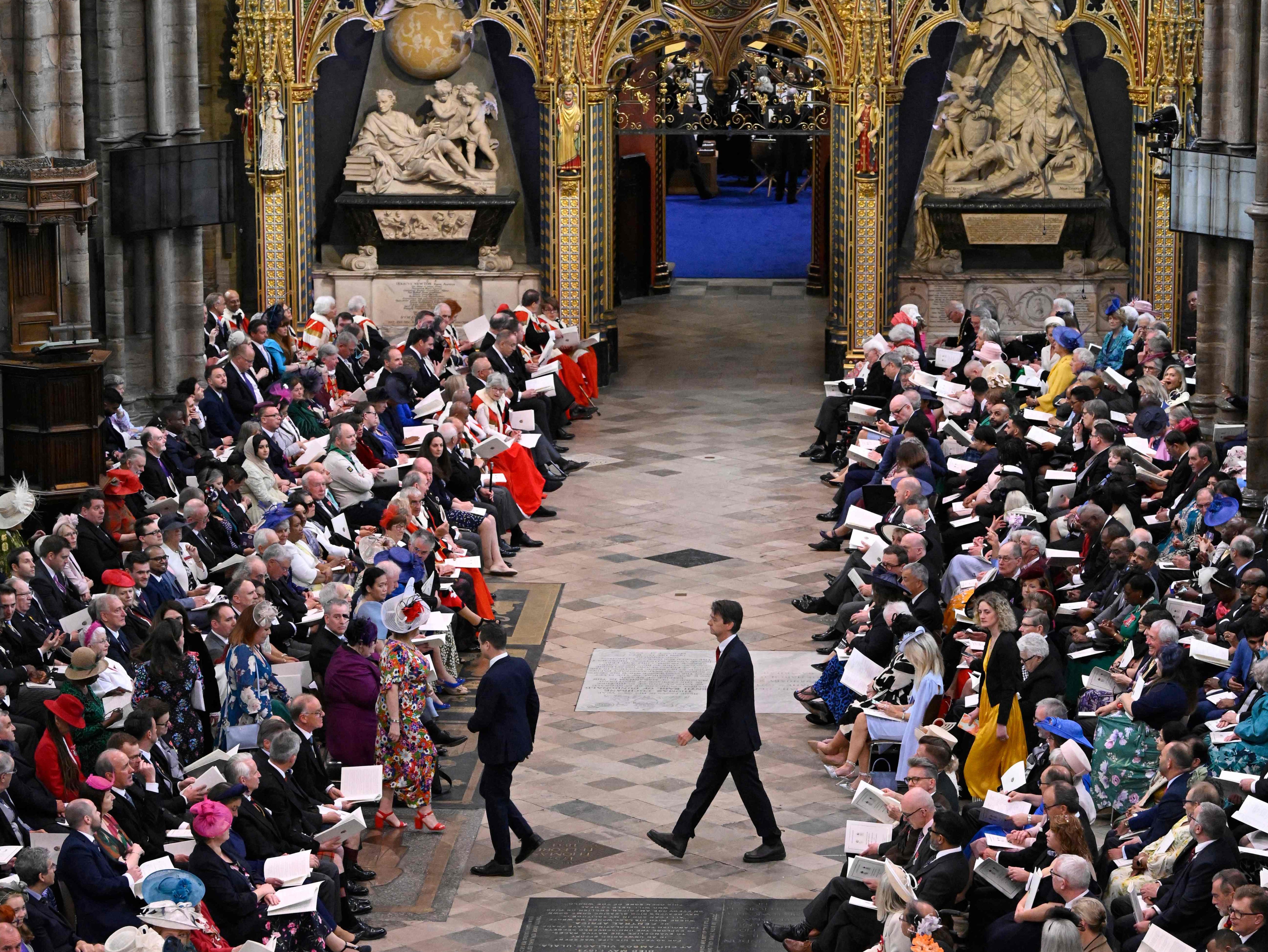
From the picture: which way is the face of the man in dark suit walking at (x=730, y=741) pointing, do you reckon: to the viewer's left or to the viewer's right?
to the viewer's left

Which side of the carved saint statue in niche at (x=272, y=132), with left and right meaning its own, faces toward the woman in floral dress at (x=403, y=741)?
front

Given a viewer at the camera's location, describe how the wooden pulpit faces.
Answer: facing the viewer and to the right of the viewer

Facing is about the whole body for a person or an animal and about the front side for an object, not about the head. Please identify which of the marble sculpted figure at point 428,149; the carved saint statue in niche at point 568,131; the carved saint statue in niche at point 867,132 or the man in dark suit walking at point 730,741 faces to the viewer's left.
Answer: the man in dark suit walking

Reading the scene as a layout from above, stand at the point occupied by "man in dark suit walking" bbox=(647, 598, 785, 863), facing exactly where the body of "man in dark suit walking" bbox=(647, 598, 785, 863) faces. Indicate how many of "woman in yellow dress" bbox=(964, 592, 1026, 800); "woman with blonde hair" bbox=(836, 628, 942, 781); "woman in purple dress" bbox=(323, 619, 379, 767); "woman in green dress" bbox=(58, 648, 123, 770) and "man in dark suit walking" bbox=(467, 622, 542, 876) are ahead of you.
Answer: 3

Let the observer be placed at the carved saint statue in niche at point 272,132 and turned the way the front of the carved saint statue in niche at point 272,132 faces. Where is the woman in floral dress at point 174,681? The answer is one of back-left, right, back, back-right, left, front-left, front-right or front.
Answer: front

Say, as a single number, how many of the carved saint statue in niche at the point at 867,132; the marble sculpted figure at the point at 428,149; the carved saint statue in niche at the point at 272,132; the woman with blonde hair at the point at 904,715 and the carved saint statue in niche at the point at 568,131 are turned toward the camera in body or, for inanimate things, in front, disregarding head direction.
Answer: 4

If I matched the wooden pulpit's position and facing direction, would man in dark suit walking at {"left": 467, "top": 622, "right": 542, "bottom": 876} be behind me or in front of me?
in front

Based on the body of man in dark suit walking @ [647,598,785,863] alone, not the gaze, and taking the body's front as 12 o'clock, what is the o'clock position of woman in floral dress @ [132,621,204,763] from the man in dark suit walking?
The woman in floral dress is roughly at 12 o'clock from the man in dark suit walking.

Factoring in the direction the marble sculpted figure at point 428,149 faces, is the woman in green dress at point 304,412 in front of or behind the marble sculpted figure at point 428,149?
in front

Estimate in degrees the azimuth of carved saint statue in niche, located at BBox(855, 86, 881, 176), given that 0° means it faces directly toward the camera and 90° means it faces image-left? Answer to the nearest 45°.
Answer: approximately 0°

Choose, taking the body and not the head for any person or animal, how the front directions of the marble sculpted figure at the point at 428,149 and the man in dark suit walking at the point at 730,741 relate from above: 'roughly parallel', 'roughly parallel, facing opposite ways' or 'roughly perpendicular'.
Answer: roughly perpendicular

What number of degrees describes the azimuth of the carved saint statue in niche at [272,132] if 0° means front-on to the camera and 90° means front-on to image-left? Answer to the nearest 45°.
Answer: approximately 0°

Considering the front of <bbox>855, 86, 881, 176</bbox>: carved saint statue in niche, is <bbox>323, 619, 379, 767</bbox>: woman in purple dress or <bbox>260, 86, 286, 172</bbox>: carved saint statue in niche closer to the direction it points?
the woman in purple dress
